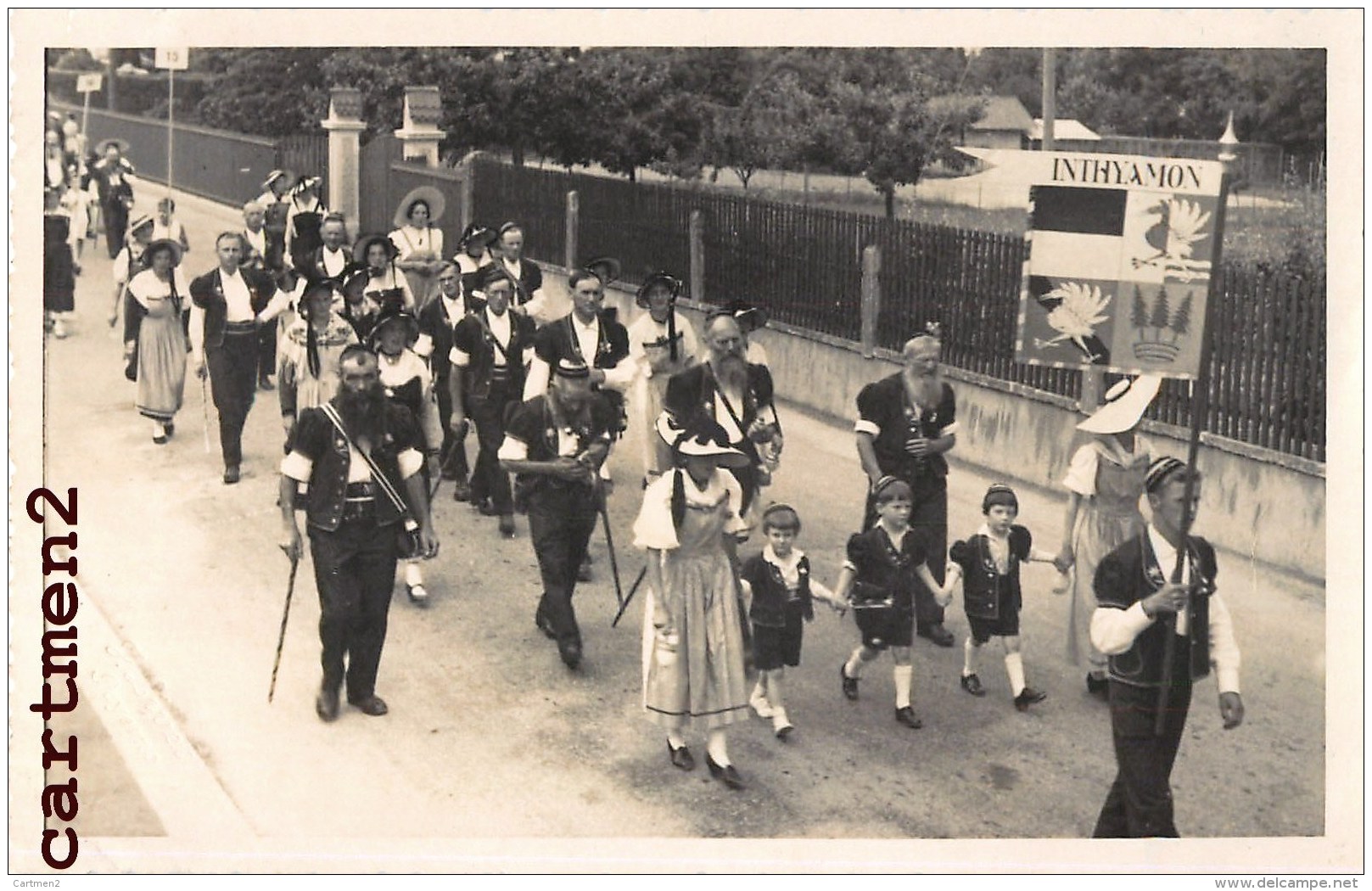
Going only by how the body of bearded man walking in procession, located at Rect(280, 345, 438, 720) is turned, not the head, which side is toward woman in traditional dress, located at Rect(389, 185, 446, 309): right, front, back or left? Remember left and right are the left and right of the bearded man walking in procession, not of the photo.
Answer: back

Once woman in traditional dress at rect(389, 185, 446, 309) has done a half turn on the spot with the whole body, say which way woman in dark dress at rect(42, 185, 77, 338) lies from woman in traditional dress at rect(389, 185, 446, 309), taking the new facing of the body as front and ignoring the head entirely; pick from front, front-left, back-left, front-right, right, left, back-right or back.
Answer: front-left

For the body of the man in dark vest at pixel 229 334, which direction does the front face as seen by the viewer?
toward the camera

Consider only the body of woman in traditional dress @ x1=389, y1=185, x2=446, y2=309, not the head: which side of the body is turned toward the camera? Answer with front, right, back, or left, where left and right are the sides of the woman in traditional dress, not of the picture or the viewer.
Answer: front

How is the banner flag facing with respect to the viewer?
toward the camera

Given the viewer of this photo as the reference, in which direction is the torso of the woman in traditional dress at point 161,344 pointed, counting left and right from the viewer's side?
facing the viewer
